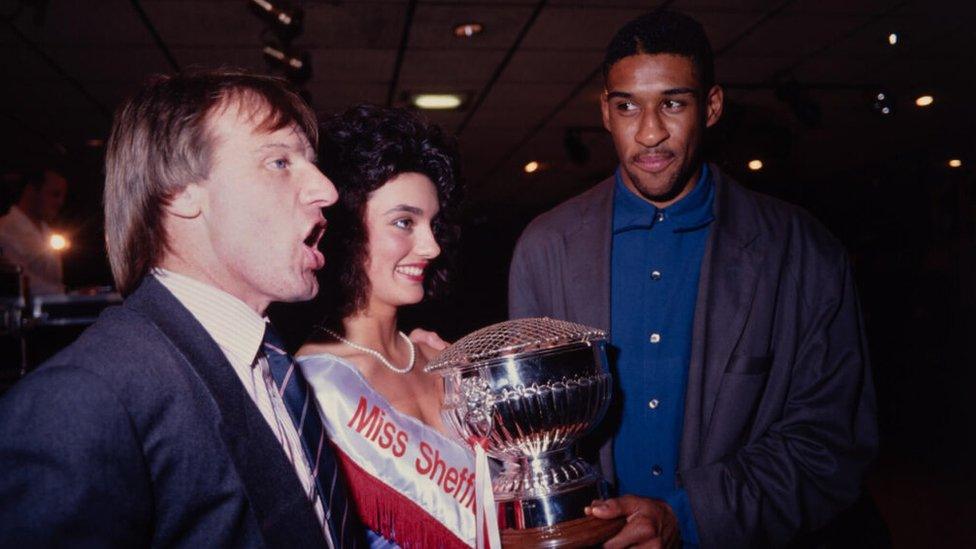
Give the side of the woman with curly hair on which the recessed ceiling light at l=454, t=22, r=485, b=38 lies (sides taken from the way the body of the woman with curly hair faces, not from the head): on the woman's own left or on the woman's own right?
on the woman's own left

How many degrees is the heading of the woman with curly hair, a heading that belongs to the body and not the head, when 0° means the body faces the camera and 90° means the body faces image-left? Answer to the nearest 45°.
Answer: approximately 315°

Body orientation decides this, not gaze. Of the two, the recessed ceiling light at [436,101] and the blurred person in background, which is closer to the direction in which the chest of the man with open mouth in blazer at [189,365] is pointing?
the recessed ceiling light

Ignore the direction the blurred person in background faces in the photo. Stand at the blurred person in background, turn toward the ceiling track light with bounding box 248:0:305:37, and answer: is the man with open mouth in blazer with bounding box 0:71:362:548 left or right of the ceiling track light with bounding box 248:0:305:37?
right

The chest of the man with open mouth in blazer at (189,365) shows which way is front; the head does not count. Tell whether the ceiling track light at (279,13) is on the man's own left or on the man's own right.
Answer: on the man's own left

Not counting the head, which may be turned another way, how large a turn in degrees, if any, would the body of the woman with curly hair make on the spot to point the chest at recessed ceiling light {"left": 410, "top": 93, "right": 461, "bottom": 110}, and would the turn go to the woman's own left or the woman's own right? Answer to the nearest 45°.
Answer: approximately 135° to the woman's own left

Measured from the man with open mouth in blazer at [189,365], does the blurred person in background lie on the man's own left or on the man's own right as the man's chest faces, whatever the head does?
on the man's own left

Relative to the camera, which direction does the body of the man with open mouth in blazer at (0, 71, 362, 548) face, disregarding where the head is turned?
to the viewer's right

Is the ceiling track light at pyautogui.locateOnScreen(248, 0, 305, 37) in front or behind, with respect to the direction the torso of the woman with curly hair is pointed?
behind

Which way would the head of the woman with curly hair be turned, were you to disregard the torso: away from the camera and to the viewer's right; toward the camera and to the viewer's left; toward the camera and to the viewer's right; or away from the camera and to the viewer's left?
toward the camera and to the viewer's right

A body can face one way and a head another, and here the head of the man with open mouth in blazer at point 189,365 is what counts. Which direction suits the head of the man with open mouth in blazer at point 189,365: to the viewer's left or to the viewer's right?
to the viewer's right

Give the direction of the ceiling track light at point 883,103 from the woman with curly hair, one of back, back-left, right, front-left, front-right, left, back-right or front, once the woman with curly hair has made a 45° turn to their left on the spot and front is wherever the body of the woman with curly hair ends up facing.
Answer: front-left

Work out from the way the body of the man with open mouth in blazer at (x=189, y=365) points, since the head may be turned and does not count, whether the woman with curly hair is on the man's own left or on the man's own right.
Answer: on the man's own left
